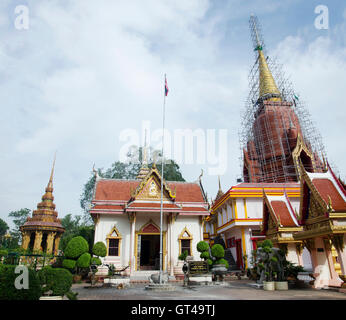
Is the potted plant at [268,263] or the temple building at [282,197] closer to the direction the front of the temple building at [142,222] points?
the potted plant

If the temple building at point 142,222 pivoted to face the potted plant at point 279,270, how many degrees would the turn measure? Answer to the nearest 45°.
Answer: approximately 45° to its left

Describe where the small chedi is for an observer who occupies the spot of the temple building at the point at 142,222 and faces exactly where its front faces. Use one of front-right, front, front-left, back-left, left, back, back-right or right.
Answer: back-right

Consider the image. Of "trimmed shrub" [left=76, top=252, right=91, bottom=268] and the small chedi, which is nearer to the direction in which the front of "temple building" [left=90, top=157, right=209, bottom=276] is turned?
the trimmed shrub

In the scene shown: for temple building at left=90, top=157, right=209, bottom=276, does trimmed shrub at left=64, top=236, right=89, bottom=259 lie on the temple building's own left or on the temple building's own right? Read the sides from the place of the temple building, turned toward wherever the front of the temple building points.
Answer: on the temple building's own right

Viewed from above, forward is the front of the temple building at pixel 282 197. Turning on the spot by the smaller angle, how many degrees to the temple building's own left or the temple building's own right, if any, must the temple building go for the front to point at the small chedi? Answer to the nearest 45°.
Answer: approximately 45° to the temple building's own right

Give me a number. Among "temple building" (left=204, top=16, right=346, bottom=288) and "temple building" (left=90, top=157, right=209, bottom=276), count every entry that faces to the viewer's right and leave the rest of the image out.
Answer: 0

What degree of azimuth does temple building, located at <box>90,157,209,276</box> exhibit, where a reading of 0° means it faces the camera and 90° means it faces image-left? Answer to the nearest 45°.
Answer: approximately 0°
